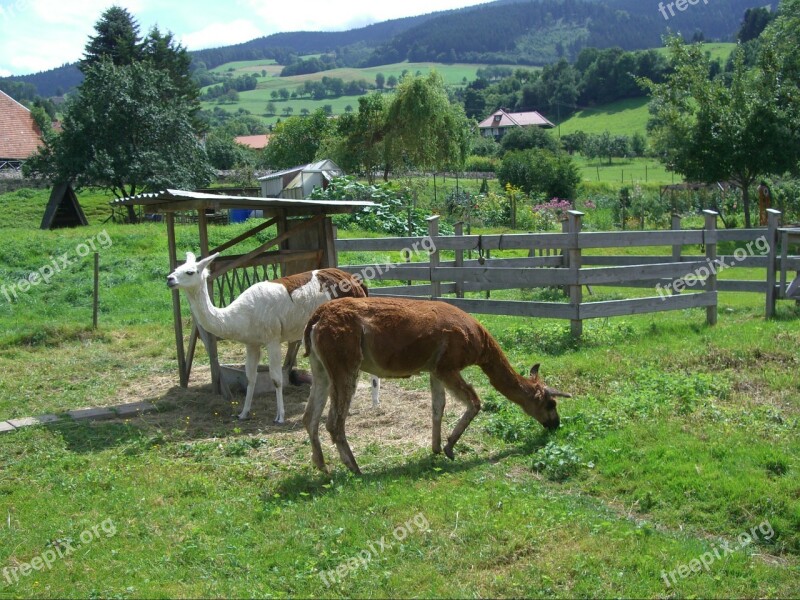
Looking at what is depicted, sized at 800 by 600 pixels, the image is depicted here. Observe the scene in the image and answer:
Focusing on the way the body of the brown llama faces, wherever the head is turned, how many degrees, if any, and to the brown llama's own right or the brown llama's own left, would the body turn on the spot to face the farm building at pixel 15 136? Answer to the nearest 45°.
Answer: approximately 135° to the brown llama's own left

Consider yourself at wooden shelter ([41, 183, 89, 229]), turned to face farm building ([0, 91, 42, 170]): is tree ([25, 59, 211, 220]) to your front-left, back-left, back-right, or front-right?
front-right

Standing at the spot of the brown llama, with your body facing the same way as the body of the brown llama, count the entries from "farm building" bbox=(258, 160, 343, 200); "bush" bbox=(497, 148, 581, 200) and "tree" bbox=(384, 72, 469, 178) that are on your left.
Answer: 3

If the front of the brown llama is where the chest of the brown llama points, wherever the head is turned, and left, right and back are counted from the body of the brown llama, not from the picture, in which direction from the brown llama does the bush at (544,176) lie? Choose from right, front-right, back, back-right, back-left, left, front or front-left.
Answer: left

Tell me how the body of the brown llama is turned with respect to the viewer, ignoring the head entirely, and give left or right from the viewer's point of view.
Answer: facing to the right of the viewer

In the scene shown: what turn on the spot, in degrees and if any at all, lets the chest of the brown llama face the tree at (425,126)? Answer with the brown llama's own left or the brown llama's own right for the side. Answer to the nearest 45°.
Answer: approximately 90° to the brown llama's own left

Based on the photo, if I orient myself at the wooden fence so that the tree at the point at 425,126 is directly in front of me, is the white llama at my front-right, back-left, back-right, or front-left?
back-left

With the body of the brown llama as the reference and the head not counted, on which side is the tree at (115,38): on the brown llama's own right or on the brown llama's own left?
on the brown llama's own left

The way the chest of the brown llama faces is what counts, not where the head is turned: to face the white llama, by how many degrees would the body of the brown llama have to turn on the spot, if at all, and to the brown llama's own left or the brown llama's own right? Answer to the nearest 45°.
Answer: approximately 135° to the brown llama's own left

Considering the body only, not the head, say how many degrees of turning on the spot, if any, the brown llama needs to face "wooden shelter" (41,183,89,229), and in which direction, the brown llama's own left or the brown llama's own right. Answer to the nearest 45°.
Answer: approximately 135° to the brown llama's own left

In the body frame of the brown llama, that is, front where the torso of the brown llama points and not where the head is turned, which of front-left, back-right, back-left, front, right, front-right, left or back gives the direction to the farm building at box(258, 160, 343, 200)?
left
